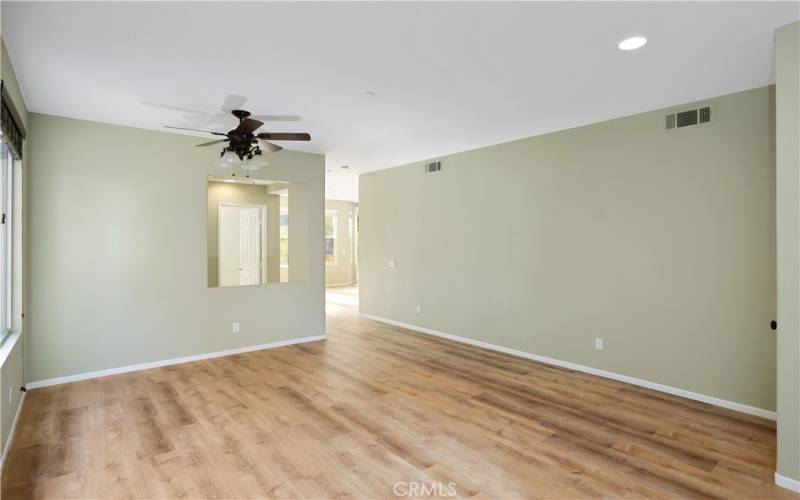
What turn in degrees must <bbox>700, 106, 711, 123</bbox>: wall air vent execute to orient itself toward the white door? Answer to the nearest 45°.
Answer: approximately 90° to its right

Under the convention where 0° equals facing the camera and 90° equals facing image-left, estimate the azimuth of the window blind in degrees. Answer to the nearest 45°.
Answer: approximately 270°

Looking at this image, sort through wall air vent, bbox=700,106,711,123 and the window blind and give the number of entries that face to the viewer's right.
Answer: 1

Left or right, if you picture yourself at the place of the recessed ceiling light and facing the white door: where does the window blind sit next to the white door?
left

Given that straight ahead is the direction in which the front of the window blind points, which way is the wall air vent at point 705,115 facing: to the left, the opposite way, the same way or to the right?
the opposite way

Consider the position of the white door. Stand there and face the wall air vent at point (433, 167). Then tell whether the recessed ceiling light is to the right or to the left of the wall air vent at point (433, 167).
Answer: right

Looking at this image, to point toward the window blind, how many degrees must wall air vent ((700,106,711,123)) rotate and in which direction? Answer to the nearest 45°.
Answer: approximately 45° to its right

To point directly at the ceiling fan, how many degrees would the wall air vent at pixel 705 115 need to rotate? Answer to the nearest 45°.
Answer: approximately 45° to its right

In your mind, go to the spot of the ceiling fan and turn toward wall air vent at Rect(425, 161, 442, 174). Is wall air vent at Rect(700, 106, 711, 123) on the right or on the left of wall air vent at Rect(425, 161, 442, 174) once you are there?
right

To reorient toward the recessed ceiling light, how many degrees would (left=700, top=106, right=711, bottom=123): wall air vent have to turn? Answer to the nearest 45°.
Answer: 0° — it already faces it

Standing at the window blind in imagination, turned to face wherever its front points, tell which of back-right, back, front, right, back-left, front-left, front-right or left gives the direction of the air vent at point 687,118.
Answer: front-right
